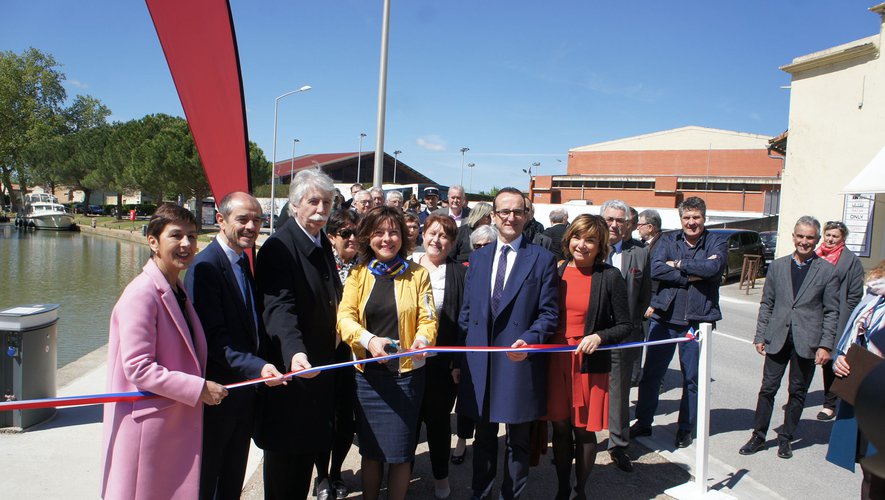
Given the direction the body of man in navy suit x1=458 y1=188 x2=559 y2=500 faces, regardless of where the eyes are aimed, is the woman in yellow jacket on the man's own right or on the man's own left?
on the man's own right

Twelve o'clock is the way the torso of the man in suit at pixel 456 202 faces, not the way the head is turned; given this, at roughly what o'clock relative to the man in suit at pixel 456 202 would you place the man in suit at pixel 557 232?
the man in suit at pixel 557 232 is roughly at 10 o'clock from the man in suit at pixel 456 202.

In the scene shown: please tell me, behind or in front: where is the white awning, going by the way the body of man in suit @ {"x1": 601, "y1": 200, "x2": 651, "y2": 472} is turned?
behind

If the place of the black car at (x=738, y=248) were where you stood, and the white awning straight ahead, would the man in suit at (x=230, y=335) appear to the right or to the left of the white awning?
right

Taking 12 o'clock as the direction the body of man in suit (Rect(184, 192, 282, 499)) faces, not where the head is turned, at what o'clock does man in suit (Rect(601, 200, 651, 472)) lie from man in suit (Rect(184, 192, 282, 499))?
man in suit (Rect(601, 200, 651, 472)) is roughly at 10 o'clock from man in suit (Rect(184, 192, 282, 499)).

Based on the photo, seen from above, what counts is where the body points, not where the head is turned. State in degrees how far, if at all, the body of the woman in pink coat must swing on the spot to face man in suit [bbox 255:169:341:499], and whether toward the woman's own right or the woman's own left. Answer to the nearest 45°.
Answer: approximately 90° to the woman's own left

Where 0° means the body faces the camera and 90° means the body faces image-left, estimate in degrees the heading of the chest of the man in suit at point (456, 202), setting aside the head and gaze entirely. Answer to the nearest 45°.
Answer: approximately 0°
